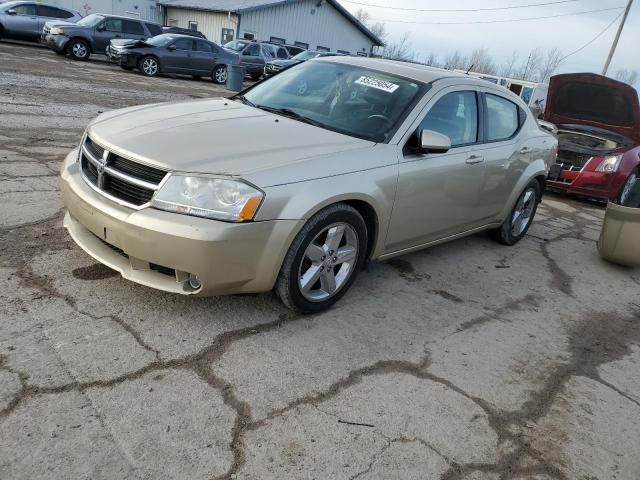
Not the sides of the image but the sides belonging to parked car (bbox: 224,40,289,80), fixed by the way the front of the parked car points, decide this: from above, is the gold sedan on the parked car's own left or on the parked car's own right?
on the parked car's own left

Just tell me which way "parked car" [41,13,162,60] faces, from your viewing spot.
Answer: facing the viewer and to the left of the viewer

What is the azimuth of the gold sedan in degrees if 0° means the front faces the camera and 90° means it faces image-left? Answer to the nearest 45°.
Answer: approximately 45°

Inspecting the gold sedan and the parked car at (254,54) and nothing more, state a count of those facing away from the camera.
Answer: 0

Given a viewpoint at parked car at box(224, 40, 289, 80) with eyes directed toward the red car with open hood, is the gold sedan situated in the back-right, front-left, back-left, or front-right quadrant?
front-right

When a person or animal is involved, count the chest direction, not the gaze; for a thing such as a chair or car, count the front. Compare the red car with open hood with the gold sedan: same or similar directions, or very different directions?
same or similar directions

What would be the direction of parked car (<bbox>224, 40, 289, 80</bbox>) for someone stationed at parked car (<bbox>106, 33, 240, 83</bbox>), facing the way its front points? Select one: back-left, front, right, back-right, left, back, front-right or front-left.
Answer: back

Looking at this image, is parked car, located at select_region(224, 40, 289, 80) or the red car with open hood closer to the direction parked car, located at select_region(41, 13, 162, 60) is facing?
the red car with open hood

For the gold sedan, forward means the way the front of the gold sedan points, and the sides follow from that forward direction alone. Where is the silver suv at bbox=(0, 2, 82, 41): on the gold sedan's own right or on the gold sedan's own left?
on the gold sedan's own right

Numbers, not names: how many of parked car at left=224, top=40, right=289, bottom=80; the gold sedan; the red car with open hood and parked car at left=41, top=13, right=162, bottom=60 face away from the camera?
0

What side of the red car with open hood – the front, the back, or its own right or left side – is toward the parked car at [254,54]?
right

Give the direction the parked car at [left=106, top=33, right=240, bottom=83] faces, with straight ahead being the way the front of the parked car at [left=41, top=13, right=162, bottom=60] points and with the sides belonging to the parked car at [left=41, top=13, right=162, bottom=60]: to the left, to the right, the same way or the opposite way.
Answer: the same way

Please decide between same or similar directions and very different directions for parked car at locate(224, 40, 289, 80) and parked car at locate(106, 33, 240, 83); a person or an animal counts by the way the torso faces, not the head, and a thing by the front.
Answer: same or similar directions

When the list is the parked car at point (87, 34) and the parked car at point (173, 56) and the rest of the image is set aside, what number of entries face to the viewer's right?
0

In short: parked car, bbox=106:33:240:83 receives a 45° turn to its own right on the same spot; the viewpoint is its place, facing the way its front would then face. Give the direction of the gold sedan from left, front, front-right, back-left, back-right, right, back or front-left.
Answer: left
